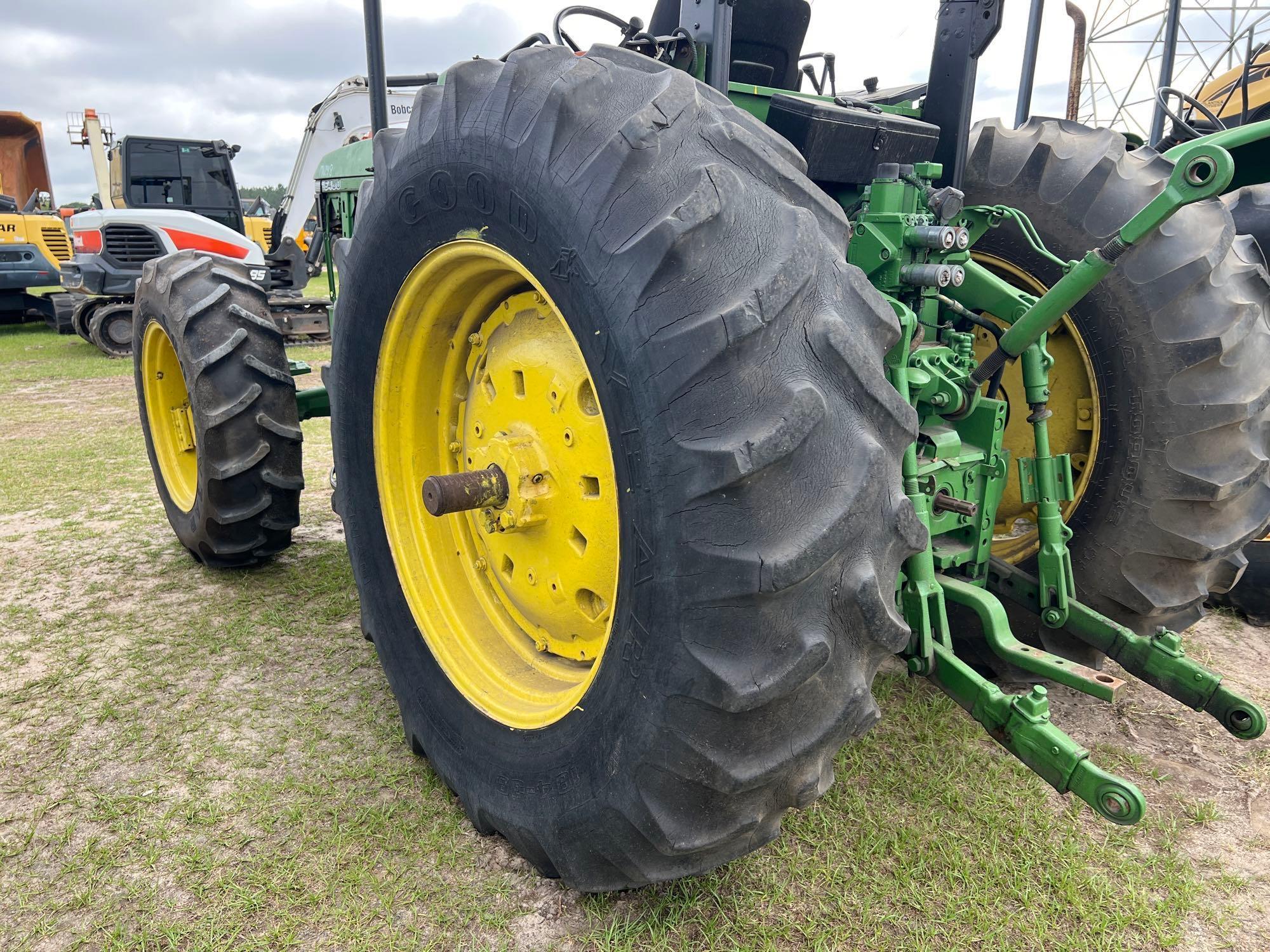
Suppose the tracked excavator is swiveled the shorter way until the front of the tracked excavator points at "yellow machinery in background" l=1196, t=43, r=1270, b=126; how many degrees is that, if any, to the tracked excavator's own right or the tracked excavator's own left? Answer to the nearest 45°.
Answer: approximately 45° to the tracked excavator's own right

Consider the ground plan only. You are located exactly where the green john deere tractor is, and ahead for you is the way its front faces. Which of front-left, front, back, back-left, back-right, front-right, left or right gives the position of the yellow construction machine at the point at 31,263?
front

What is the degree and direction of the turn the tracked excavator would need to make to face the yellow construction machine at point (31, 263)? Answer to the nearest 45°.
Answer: approximately 135° to its left

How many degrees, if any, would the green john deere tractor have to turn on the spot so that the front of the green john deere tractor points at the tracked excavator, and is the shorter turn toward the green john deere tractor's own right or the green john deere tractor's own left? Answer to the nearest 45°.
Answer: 0° — it already faces it

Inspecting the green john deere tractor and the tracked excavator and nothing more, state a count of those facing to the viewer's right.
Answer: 1

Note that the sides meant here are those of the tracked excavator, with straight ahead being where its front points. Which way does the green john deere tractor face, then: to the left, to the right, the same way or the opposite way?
to the left

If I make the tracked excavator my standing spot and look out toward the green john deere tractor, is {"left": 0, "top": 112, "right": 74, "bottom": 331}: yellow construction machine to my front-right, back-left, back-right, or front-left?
back-right

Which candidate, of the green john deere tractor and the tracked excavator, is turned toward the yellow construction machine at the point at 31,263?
the green john deere tractor

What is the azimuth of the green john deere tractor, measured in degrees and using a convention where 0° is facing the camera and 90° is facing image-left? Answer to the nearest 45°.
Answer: approximately 135°

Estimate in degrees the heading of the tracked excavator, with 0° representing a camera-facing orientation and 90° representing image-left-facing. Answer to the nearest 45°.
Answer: approximately 270°

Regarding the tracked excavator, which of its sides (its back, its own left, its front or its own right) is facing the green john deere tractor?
right

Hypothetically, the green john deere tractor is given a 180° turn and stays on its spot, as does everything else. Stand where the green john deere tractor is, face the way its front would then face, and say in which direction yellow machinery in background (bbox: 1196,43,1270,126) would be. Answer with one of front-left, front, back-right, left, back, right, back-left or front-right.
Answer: left
